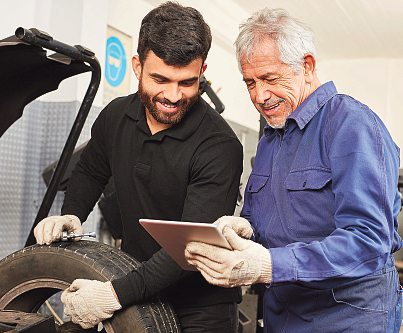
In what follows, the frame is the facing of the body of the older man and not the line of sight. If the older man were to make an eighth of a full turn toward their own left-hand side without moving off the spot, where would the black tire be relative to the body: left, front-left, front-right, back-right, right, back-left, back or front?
right

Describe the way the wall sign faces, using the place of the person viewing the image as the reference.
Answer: facing the viewer and to the right of the viewer

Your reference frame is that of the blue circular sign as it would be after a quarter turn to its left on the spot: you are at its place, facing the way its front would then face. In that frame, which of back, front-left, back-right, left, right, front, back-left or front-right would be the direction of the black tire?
back-right

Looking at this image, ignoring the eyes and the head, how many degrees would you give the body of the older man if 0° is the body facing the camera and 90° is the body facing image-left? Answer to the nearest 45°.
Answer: approximately 45°

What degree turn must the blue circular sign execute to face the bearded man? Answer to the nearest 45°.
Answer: approximately 45° to its right

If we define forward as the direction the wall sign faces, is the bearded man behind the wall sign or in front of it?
in front

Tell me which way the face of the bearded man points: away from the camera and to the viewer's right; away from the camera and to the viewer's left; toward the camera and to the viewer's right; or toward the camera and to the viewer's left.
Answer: toward the camera and to the viewer's right

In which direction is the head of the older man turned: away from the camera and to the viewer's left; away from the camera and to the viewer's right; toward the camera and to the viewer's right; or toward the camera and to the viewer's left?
toward the camera and to the viewer's left

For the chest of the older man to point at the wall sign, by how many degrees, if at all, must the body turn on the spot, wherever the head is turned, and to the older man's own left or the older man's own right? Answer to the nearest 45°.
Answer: approximately 90° to the older man's own right
